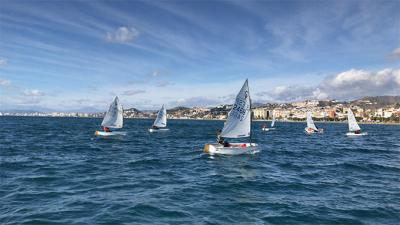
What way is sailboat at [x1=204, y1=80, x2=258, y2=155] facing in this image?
to the viewer's right
